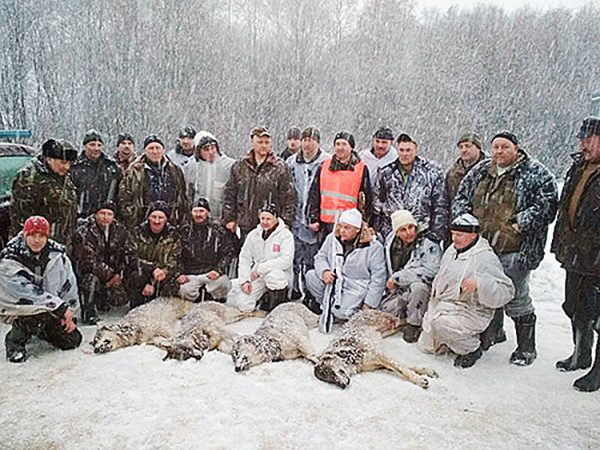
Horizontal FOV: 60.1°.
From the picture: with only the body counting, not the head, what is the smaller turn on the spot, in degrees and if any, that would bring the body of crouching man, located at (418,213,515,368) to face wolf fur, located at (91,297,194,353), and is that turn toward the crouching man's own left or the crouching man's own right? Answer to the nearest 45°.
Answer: approximately 45° to the crouching man's own right

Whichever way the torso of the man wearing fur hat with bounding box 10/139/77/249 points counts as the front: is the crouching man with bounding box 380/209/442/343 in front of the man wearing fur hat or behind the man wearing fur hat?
in front

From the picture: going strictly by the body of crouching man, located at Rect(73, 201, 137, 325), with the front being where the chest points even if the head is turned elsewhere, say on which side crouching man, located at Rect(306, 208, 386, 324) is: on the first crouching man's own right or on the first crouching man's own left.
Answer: on the first crouching man's own left

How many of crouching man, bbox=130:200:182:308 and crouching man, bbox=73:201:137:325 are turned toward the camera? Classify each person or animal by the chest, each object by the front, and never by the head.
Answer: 2

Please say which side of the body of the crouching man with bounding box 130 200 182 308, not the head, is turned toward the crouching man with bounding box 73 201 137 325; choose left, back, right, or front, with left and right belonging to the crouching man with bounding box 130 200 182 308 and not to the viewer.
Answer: right

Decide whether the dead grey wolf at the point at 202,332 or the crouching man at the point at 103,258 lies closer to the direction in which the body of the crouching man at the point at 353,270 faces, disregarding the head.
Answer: the dead grey wolf

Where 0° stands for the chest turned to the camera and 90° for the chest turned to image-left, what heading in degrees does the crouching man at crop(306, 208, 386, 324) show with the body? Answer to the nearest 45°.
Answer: approximately 45°

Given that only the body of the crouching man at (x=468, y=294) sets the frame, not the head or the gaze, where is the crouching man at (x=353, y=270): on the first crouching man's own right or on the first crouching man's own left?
on the first crouching man's own right

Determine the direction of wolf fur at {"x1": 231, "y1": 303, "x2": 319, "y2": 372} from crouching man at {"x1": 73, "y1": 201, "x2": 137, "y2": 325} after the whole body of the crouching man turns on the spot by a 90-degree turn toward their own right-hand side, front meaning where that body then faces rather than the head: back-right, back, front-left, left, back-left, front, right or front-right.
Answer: back-left

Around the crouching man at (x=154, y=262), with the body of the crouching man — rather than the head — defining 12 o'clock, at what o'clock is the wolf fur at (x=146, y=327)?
The wolf fur is roughly at 12 o'clock from the crouching man.

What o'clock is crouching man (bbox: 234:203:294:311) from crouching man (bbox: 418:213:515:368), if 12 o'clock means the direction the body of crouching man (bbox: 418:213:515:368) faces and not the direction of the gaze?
crouching man (bbox: 234:203:294:311) is roughly at 2 o'clock from crouching man (bbox: 418:213:515:368).

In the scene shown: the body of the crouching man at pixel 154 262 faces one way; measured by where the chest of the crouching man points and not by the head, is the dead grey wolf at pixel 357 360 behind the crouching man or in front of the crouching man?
in front
